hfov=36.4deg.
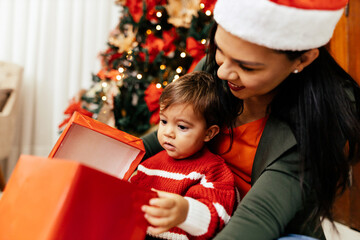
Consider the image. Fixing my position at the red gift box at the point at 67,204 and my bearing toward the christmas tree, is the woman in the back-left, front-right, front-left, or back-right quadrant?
front-right

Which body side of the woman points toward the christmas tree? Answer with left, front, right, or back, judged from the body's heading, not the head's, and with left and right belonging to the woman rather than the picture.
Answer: right
